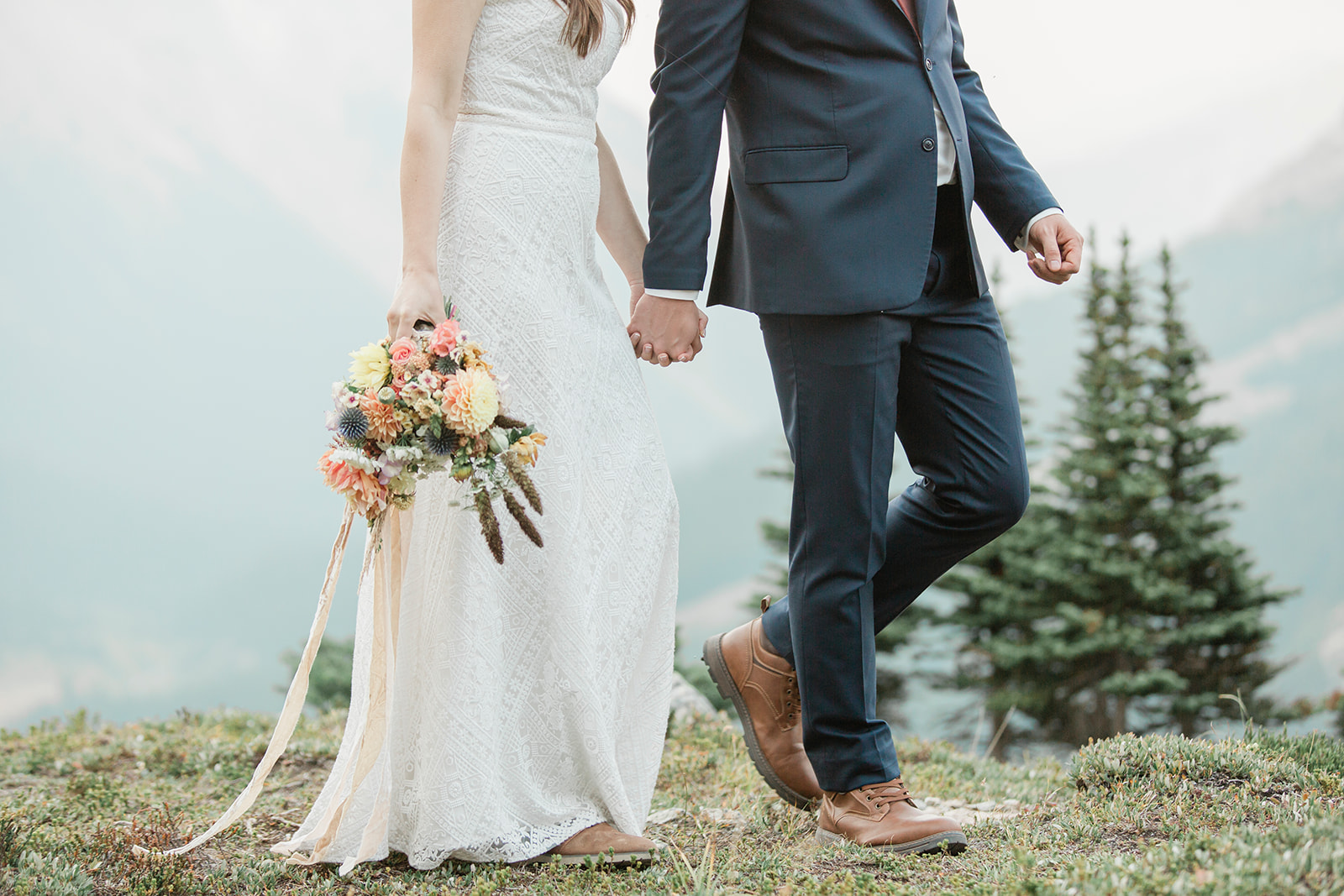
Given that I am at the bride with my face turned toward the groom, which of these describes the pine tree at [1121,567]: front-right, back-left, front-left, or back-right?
front-left

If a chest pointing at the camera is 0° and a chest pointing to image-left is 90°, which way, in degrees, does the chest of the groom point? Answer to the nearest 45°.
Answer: approximately 315°

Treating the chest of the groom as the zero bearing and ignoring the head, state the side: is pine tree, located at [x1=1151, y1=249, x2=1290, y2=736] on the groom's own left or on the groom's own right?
on the groom's own left

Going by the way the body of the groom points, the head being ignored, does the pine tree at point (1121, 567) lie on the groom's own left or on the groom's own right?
on the groom's own left

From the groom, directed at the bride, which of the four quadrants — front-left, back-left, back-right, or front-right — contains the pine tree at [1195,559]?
back-right
